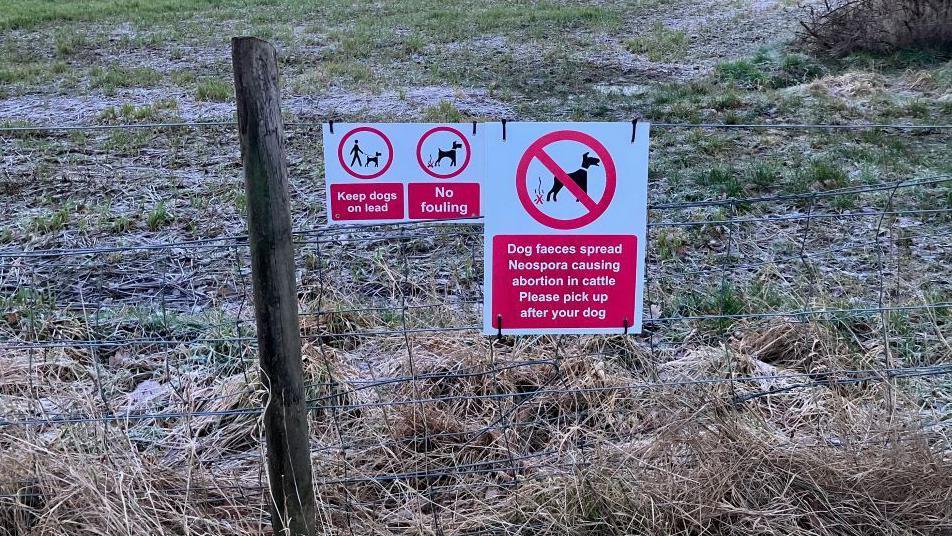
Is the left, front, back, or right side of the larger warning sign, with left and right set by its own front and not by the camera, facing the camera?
front

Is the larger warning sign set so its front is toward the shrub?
no

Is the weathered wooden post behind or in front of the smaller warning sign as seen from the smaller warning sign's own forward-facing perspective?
in front

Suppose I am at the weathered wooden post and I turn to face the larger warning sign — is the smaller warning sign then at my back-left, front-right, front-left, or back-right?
front-left

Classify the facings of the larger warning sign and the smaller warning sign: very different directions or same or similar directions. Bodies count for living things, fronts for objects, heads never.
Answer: same or similar directions

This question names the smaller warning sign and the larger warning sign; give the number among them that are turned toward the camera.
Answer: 2

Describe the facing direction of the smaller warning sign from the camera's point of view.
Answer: facing the viewer

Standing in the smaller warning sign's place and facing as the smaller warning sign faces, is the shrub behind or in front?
behind

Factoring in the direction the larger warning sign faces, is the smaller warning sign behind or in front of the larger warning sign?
behind

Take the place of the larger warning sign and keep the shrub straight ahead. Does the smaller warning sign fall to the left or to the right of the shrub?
left
